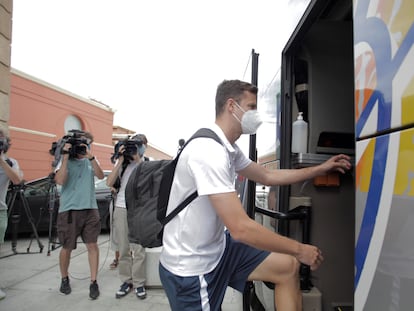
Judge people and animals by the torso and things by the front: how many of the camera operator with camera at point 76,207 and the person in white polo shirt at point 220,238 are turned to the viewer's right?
1

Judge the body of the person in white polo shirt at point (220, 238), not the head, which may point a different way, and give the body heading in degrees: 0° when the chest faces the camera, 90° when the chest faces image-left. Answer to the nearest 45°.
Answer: approximately 270°

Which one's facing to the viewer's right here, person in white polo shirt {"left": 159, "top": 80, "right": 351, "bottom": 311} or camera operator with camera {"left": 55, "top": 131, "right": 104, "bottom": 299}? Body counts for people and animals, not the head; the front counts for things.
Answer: the person in white polo shirt

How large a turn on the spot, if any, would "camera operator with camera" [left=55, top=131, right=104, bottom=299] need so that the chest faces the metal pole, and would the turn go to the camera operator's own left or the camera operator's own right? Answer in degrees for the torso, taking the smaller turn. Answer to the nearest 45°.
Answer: approximately 45° to the camera operator's own left

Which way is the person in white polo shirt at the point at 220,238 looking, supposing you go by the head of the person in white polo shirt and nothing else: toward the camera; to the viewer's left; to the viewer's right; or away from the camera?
to the viewer's right

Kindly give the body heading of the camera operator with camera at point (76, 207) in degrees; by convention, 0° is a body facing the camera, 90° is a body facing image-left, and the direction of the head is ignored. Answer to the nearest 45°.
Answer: approximately 0°
